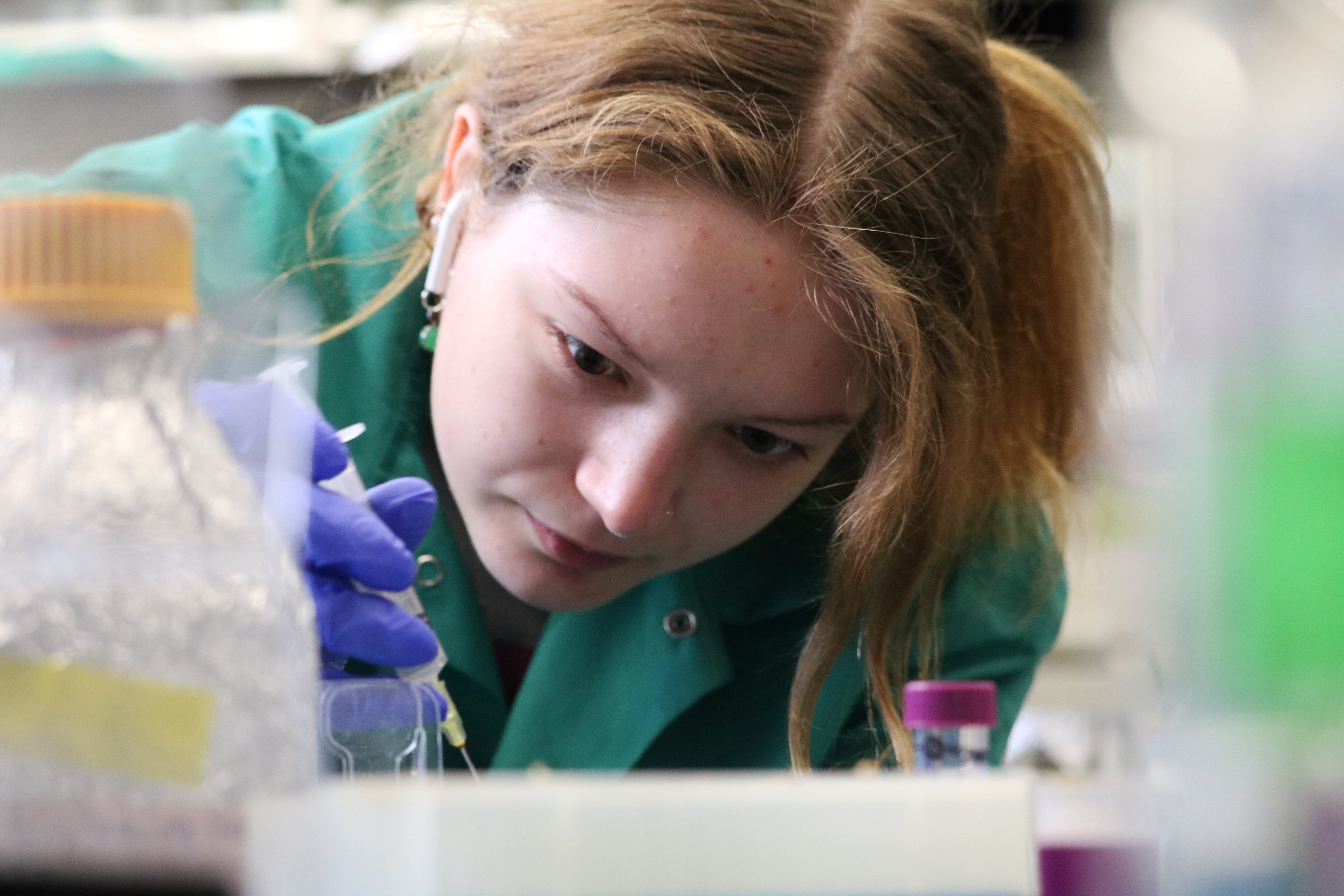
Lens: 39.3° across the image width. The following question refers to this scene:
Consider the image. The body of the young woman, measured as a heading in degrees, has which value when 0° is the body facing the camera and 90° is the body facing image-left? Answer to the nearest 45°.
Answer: approximately 0°
